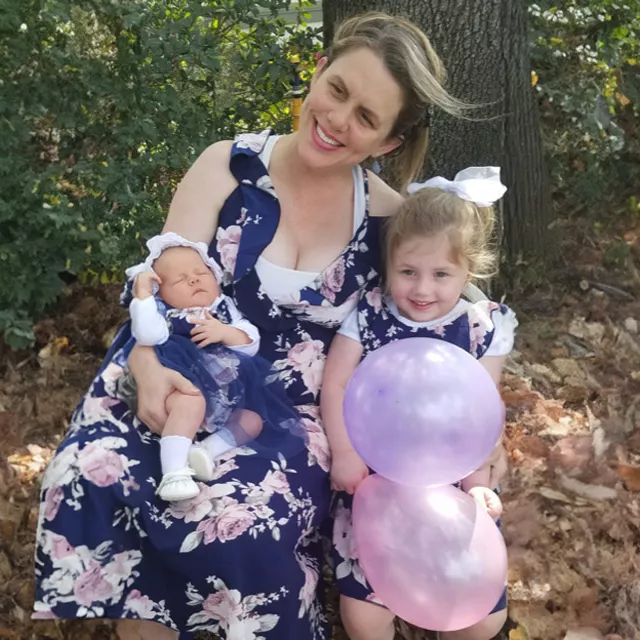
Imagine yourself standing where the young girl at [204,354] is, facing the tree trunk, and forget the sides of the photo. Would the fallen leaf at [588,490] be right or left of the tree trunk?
right

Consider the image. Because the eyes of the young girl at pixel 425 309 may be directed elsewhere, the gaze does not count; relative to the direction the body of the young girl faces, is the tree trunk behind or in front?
behind

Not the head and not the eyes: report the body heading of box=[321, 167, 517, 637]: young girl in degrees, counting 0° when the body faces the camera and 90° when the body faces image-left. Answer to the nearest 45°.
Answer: approximately 0°

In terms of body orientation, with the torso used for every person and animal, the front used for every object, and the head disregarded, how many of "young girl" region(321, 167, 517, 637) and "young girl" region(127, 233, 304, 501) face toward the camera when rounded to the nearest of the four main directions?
2

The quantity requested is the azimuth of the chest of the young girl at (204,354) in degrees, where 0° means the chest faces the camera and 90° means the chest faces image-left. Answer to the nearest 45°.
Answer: approximately 0°

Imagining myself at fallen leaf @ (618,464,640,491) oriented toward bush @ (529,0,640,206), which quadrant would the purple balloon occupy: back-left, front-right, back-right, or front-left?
back-left
